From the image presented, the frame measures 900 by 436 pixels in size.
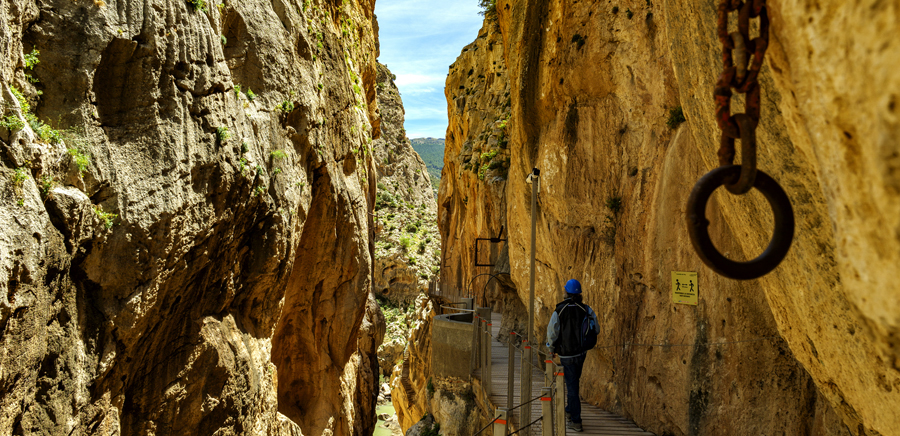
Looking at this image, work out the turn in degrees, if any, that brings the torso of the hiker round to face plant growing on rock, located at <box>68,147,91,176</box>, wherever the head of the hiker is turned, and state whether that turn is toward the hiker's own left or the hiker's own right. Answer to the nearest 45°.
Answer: approximately 90° to the hiker's own left

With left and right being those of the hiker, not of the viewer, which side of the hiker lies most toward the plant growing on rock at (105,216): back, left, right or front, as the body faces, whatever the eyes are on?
left

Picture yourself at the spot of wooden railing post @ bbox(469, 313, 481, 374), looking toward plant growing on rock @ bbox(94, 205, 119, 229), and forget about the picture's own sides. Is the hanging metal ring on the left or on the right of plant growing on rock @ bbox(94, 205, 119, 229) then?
left

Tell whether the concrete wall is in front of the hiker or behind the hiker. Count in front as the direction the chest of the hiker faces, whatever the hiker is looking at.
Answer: in front

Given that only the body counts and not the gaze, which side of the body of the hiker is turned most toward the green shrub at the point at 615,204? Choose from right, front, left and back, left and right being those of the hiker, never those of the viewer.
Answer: front

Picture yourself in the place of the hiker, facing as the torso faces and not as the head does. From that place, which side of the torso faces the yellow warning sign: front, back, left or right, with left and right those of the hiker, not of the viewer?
right

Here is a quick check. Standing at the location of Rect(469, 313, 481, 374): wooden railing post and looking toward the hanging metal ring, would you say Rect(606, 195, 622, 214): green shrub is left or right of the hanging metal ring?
left

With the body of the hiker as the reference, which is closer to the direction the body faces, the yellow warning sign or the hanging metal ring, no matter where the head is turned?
the yellow warning sign

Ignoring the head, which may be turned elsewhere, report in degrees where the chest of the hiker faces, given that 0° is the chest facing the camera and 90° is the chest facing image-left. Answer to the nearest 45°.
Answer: approximately 180°
